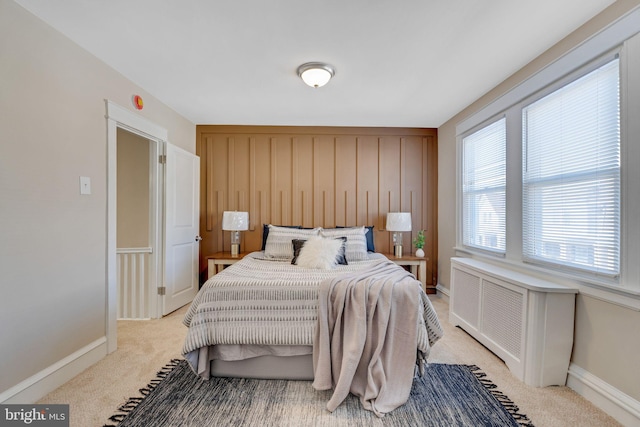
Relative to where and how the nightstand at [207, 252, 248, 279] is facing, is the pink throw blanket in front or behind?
in front

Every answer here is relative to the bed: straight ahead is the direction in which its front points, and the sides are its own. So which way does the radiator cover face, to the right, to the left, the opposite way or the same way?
to the right

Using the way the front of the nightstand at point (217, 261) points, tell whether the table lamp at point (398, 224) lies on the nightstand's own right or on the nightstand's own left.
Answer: on the nightstand's own left

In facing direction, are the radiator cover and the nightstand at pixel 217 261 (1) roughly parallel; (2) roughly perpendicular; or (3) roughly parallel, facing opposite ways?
roughly perpendicular

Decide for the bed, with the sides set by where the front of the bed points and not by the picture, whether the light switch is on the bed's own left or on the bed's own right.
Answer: on the bed's own right

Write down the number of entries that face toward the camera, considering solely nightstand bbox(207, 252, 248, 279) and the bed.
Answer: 2

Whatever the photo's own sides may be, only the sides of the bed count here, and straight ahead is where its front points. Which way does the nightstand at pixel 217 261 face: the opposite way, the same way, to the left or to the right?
the same way

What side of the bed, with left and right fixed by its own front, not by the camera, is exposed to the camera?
front

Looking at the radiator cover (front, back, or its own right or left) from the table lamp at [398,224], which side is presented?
right

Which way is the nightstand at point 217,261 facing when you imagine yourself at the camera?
facing the viewer

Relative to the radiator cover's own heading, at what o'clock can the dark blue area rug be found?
The dark blue area rug is roughly at 12 o'clock from the radiator cover.

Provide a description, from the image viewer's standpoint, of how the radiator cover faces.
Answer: facing the viewer and to the left of the viewer
